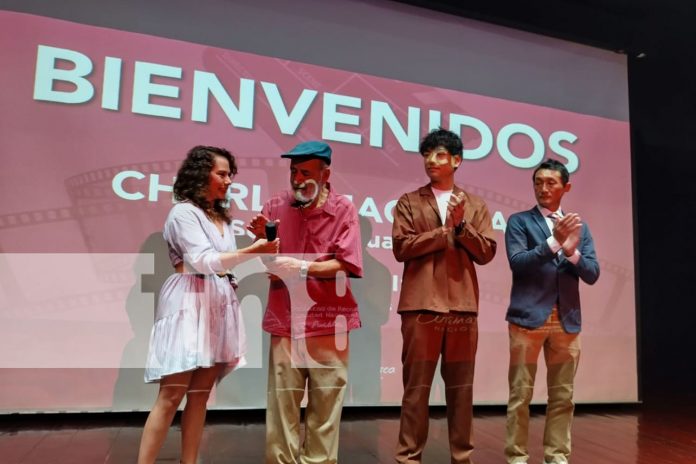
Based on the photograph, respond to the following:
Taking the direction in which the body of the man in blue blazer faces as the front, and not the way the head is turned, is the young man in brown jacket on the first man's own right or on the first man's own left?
on the first man's own right

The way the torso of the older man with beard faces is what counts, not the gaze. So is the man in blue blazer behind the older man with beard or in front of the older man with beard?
behind

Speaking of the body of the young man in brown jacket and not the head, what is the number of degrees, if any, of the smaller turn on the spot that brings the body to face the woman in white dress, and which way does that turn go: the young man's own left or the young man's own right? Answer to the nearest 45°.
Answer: approximately 45° to the young man's own right

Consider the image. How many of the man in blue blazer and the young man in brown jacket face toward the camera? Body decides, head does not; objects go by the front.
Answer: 2

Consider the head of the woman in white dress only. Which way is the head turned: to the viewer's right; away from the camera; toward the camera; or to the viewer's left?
to the viewer's right

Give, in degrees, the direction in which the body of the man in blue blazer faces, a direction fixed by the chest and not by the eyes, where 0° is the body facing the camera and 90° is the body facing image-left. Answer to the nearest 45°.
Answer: approximately 0°

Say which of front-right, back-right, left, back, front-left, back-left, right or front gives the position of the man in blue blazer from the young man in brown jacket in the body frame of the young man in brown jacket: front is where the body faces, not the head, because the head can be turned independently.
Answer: back-left

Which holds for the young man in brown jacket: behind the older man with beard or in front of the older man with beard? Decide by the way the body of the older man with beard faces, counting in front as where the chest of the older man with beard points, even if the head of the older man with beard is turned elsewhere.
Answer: behind

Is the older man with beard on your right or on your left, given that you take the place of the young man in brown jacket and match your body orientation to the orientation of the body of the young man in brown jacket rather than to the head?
on your right
